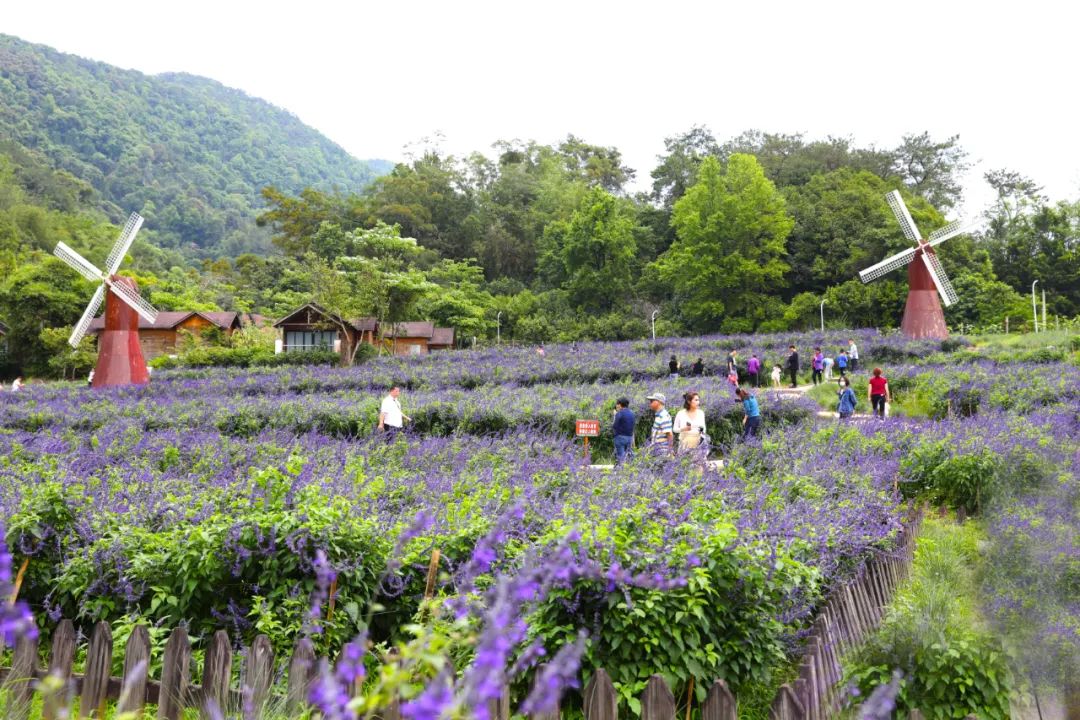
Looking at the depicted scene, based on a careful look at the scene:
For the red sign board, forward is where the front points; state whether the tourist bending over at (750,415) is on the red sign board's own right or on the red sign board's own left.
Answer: on the red sign board's own left

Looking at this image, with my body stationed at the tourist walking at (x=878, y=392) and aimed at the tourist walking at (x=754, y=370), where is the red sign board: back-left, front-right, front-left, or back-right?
back-left

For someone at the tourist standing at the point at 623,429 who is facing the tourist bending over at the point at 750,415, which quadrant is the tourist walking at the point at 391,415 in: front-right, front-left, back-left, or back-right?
back-left

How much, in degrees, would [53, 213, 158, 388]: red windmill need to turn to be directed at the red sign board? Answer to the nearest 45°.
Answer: approximately 45° to its left

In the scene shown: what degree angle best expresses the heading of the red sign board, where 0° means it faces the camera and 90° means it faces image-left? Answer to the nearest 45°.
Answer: approximately 0°

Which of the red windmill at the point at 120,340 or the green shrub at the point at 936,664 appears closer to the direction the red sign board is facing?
the green shrub
